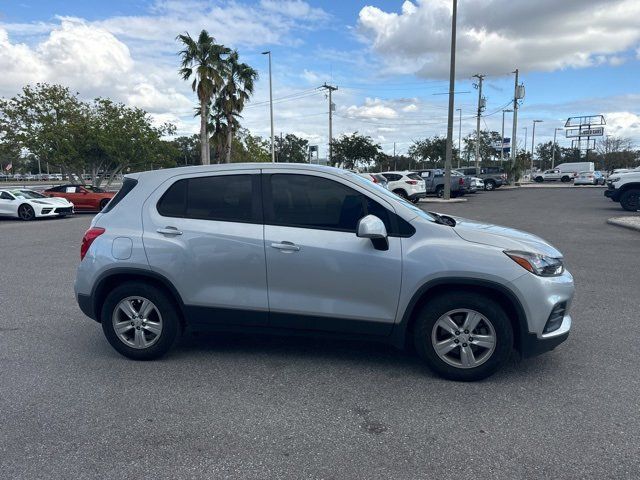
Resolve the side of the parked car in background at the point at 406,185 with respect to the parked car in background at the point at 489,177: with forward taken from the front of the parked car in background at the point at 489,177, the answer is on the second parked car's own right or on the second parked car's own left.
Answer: on the second parked car's own left

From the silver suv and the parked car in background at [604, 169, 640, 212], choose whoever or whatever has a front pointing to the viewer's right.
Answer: the silver suv

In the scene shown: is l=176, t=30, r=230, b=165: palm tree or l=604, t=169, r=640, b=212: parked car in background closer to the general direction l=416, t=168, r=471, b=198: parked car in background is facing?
the palm tree

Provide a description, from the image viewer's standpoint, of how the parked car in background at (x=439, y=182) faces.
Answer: facing away from the viewer and to the left of the viewer

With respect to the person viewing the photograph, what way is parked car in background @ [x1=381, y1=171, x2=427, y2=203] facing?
facing away from the viewer and to the left of the viewer

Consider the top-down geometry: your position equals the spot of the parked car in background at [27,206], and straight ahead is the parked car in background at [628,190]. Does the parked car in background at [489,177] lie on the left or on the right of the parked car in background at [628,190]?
left

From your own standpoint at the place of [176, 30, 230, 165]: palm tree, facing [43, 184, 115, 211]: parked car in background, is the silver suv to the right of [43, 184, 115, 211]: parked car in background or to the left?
left

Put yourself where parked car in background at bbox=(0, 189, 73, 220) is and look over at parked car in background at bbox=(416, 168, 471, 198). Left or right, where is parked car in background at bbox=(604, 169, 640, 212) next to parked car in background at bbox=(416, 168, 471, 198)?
right

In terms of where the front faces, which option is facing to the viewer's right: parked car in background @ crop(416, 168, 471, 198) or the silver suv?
the silver suv

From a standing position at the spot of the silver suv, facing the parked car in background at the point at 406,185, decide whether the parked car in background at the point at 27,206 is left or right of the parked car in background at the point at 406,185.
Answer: left

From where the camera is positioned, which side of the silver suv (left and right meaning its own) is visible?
right
